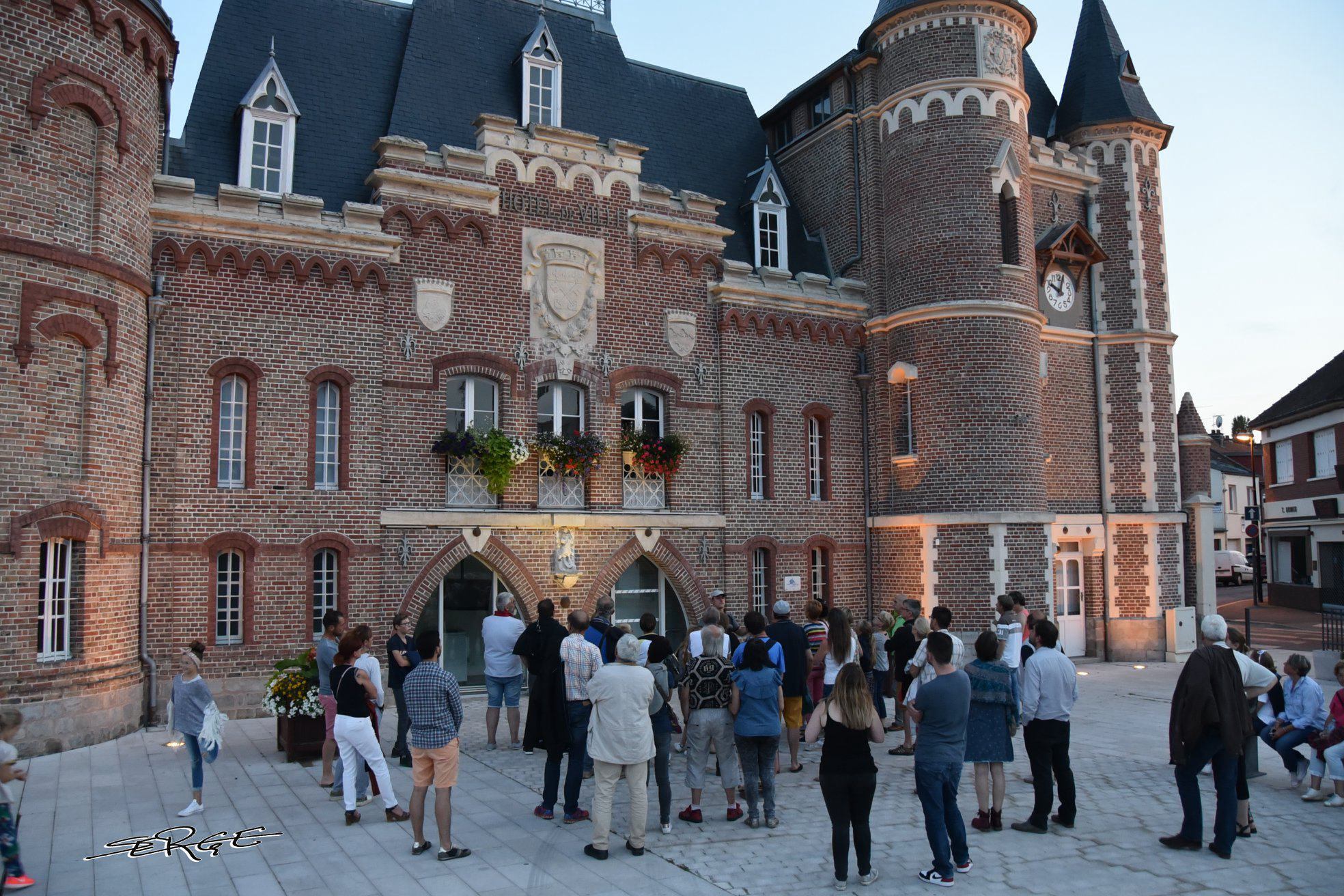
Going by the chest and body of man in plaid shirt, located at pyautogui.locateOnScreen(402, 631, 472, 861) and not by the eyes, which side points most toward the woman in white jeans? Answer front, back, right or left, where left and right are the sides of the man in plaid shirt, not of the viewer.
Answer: left

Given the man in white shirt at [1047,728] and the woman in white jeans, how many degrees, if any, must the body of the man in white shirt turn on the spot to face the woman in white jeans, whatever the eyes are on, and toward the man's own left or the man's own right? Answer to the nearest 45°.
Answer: approximately 45° to the man's own left

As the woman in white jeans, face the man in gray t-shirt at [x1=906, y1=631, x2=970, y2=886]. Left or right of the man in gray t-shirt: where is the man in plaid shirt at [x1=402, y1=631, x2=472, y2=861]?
right

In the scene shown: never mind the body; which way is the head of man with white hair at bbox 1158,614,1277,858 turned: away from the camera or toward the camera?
away from the camera

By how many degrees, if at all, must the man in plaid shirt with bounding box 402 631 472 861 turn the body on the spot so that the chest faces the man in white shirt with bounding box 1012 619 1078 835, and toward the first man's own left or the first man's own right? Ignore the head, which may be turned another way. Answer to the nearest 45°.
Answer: approximately 45° to the first man's own right

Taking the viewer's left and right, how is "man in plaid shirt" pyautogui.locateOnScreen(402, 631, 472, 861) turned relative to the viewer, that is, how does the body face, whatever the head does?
facing away from the viewer and to the right of the viewer

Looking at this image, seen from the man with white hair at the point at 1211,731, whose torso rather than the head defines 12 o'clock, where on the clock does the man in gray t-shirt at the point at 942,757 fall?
The man in gray t-shirt is roughly at 9 o'clock from the man with white hair.

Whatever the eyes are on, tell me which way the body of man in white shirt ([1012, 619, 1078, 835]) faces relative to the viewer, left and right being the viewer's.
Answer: facing away from the viewer and to the left of the viewer

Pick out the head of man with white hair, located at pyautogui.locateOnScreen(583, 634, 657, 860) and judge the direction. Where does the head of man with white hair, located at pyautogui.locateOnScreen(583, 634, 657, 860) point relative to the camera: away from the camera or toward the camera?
away from the camera

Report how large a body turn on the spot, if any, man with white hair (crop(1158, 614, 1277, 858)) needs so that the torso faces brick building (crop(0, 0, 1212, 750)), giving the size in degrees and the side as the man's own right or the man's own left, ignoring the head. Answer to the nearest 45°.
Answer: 0° — they already face it

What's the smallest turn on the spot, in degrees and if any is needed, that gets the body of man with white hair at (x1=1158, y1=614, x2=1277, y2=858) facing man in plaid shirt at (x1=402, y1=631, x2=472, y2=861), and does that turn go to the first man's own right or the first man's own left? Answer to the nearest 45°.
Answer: approximately 90° to the first man's own left

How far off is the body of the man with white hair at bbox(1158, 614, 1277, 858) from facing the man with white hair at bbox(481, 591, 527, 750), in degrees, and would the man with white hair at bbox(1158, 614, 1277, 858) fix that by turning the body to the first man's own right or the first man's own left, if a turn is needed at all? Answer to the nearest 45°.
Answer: approximately 45° to the first man's own left

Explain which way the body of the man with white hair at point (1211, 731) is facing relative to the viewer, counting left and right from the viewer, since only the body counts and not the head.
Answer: facing away from the viewer and to the left of the viewer

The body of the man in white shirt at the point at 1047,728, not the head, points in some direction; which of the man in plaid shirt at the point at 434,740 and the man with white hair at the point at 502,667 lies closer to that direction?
the man with white hair
